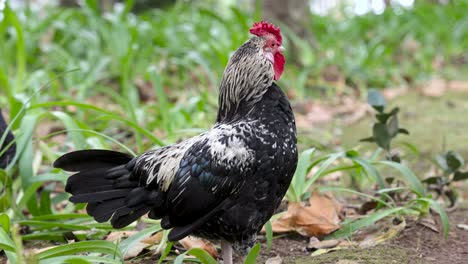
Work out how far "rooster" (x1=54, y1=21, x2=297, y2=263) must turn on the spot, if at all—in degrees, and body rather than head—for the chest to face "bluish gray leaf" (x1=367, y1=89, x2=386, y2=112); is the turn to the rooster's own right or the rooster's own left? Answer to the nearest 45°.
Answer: approximately 45° to the rooster's own left

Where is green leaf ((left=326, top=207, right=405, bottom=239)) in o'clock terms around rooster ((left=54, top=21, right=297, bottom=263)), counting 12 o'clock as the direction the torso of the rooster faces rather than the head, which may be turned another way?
The green leaf is roughly at 11 o'clock from the rooster.

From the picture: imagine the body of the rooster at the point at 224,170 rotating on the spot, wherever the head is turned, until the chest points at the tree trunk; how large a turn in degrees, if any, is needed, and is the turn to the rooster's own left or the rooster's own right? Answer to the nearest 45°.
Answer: approximately 90° to the rooster's own left

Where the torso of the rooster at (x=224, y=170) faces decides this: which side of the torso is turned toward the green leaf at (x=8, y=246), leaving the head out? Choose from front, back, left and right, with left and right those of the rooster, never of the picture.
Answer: back

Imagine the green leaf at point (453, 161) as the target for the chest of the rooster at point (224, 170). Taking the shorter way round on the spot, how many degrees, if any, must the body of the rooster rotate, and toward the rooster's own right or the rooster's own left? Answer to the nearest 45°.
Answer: approximately 45° to the rooster's own left

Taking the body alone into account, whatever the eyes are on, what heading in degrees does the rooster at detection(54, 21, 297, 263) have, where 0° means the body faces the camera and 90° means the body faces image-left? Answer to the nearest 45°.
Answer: approximately 270°

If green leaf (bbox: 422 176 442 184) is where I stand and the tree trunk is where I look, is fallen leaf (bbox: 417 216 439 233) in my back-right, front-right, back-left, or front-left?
back-left

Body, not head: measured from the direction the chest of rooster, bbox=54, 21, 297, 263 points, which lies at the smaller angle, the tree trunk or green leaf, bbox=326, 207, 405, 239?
the green leaf

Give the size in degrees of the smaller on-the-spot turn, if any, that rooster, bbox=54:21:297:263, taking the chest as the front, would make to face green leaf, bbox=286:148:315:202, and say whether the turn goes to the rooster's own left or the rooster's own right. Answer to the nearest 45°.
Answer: approximately 45° to the rooster's own left

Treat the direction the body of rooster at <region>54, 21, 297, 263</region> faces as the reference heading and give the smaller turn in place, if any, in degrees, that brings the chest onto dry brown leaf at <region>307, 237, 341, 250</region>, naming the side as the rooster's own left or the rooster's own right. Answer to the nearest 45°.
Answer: approximately 45° to the rooster's own left
